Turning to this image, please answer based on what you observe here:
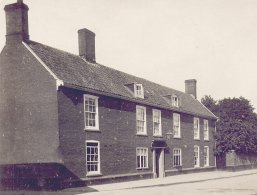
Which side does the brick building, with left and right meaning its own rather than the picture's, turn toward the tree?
left
